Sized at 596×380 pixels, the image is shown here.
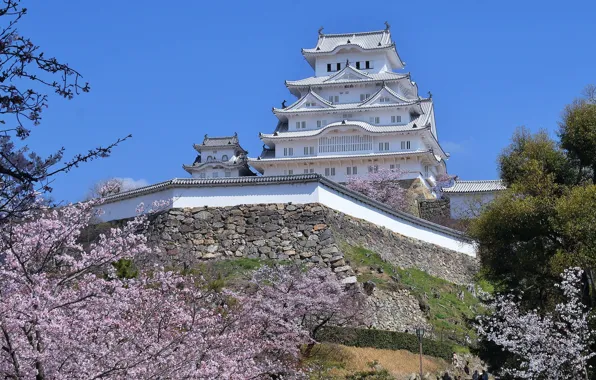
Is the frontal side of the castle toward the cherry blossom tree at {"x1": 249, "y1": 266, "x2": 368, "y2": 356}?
yes

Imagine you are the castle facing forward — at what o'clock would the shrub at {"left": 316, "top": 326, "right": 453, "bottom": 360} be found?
The shrub is roughly at 12 o'clock from the castle.

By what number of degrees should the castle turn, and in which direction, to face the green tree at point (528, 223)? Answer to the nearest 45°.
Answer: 0° — it already faces it

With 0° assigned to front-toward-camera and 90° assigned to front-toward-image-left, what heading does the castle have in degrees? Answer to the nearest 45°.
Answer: approximately 0°

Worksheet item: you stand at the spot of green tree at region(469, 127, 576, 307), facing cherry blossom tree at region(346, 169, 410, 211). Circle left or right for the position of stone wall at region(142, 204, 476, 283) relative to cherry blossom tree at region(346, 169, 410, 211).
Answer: left

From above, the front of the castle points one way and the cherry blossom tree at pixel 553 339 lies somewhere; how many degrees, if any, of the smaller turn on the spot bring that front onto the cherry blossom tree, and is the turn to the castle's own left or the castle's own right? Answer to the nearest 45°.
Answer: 0° — it already faces it
